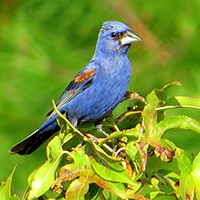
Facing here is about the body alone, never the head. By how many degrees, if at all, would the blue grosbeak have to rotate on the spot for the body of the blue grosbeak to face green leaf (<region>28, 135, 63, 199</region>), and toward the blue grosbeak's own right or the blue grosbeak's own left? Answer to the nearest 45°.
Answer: approximately 90° to the blue grosbeak's own right

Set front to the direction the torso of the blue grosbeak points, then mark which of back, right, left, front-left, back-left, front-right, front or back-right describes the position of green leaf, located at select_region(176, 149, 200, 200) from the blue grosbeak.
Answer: front

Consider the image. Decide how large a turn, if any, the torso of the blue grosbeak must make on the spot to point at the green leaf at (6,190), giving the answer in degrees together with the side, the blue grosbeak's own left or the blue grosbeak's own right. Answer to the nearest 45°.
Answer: approximately 135° to the blue grosbeak's own right

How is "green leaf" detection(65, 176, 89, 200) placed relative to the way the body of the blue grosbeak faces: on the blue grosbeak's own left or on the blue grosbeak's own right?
on the blue grosbeak's own right

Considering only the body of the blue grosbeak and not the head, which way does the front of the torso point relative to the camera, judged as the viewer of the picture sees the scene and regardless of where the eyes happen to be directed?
to the viewer's right
